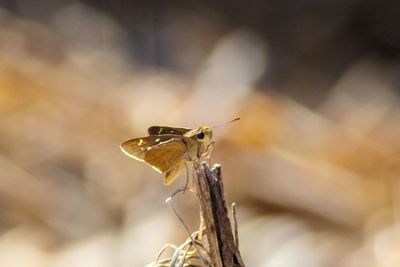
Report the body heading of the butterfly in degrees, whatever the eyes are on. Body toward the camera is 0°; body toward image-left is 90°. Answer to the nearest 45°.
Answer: approximately 270°
